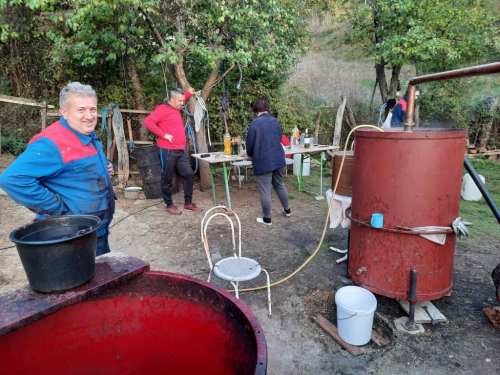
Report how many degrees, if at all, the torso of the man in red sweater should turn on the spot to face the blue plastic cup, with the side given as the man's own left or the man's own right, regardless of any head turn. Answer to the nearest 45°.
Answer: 0° — they already face it

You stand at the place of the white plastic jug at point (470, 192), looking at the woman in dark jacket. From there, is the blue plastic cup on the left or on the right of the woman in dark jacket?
left

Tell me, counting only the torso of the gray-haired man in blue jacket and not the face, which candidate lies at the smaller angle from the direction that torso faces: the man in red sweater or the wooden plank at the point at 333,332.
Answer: the wooden plank

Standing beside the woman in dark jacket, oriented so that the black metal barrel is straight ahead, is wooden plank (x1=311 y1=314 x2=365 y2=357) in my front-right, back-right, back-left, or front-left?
back-left

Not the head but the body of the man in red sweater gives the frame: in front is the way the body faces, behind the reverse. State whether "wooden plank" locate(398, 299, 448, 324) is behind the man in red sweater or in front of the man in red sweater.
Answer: in front

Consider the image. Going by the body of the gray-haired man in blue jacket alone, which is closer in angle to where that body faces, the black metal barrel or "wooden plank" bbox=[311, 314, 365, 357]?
the wooden plank

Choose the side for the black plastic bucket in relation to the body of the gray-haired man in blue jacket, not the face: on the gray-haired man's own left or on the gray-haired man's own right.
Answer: on the gray-haired man's own right

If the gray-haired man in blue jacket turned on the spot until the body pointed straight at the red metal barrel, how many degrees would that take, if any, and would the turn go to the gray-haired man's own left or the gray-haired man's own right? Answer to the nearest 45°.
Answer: approximately 45° to the gray-haired man's own left

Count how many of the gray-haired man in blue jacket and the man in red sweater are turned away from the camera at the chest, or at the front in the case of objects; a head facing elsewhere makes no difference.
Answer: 0

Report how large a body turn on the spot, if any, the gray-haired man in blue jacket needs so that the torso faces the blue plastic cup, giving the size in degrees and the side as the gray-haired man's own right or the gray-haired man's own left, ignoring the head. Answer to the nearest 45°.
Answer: approximately 45° to the gray-haired man's own left

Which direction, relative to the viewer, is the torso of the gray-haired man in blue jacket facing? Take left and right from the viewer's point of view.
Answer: facing the viewer and to the right of the viewer
